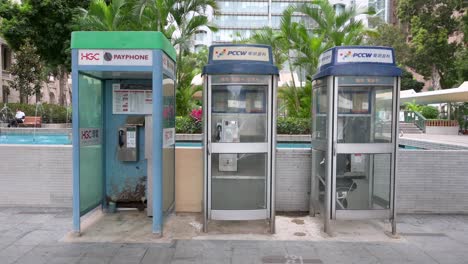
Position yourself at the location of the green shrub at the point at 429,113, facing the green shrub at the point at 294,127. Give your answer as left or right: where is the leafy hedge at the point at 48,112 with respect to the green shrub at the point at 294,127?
right

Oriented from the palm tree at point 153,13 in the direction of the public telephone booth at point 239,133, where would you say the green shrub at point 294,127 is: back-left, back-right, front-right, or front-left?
front-left

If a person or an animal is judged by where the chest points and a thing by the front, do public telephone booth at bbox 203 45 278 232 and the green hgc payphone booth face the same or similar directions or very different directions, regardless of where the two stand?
same or similar directions

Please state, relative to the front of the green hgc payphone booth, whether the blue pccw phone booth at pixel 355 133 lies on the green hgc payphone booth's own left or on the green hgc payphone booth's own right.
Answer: on the green hgc payphone booth's own left

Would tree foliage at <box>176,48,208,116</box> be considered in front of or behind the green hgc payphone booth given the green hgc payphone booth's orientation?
behind

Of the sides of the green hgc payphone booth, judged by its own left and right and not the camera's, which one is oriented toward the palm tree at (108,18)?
back

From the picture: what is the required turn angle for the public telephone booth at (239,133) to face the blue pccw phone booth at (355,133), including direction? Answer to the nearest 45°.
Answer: approximately 90° to its left

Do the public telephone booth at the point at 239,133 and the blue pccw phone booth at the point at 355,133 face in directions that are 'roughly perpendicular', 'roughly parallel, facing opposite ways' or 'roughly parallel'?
roughly parallel

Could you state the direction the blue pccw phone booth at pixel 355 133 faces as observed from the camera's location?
facing the viewer

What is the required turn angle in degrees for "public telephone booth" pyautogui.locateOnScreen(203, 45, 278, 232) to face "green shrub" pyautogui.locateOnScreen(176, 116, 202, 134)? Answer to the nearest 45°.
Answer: approximately 180°

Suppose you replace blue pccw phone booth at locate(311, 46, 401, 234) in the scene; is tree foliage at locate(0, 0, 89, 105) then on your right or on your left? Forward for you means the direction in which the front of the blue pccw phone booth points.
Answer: on your right

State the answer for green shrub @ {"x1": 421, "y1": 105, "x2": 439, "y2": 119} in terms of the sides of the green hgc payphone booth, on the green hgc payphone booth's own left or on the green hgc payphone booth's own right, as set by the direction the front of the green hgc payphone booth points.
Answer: on the green hgc payphone booth's own left

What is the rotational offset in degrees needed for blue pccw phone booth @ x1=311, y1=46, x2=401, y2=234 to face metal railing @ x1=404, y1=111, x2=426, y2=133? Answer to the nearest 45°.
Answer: approximately 180°

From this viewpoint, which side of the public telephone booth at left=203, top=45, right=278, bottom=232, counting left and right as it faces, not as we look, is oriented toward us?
front
